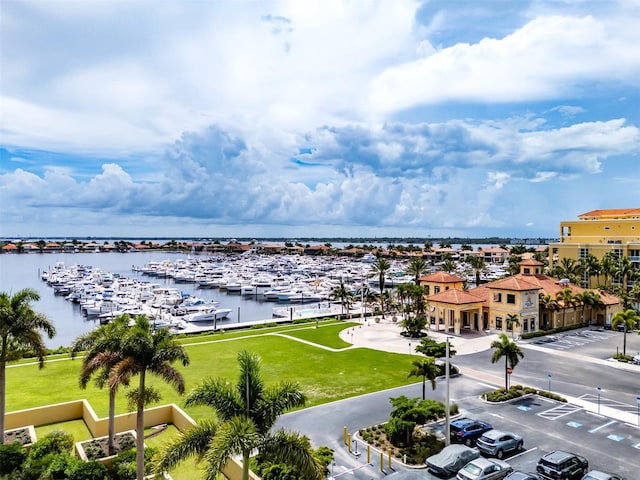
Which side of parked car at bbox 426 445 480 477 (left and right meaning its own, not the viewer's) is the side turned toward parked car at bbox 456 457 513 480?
left

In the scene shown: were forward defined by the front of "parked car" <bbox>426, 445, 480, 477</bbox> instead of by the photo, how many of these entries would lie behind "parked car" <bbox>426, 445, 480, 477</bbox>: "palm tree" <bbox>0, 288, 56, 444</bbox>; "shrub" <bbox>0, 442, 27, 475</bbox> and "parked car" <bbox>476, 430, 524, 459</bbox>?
1

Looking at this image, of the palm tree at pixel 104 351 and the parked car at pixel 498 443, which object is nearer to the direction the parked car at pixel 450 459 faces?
the palm tree

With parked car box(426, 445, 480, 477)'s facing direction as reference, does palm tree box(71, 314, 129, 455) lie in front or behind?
in front

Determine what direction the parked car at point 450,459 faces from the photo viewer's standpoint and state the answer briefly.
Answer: facing the viewer and to the left of the viewer

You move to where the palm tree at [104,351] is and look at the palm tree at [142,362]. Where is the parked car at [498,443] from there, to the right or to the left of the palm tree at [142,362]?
left

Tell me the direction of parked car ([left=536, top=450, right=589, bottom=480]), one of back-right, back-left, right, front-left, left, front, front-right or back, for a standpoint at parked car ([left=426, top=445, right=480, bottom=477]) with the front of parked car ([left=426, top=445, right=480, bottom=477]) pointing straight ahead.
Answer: back-left

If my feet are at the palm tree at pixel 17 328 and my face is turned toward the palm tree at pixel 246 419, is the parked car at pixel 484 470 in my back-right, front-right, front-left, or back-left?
front-left
